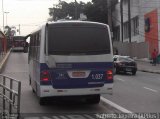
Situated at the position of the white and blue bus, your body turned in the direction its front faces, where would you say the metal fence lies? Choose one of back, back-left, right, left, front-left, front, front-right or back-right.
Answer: back-left

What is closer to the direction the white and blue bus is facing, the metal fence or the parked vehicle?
the parked vehicle

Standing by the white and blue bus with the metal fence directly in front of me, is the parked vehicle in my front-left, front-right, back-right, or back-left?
back-left

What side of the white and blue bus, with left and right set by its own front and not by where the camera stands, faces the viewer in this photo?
back
